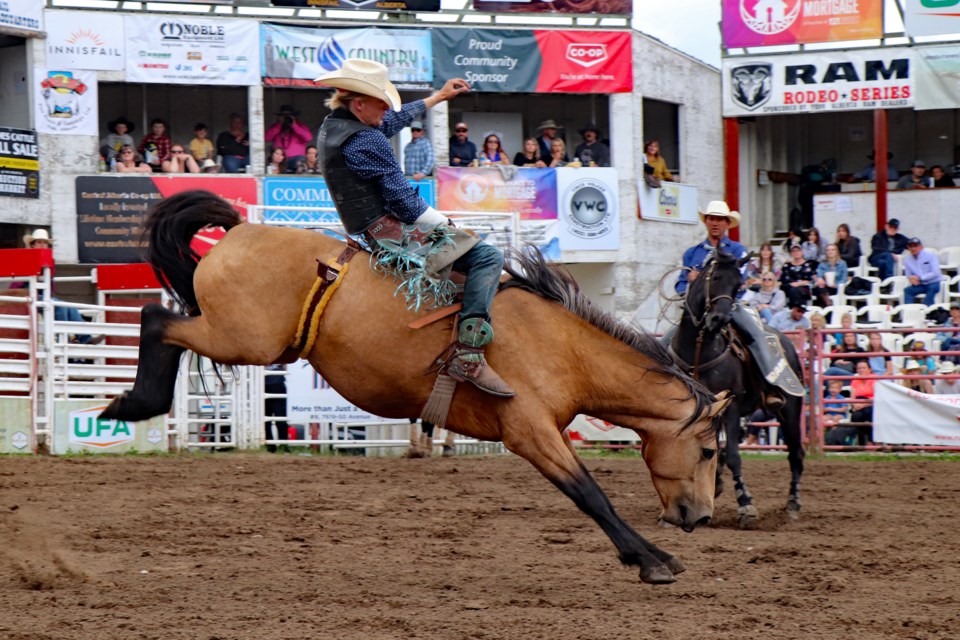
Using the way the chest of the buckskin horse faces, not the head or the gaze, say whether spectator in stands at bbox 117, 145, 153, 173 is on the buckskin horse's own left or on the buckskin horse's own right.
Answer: on the buckskin horse's own left

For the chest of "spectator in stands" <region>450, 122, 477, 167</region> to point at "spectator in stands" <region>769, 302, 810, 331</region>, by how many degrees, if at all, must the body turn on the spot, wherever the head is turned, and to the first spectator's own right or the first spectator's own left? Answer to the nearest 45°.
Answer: approximately 45° to the first spectator's own left

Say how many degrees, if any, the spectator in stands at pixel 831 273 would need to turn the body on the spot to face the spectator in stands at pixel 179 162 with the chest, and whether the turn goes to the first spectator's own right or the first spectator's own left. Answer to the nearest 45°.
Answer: approximately 45° to the first spectator's own right

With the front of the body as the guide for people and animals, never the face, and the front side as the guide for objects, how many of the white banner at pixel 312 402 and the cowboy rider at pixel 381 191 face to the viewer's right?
1

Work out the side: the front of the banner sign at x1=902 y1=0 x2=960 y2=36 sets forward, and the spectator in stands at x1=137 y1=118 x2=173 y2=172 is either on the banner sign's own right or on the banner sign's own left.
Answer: on the banner sign's own right

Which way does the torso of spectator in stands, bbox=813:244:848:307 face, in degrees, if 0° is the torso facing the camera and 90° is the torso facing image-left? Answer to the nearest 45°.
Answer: approximately 45°

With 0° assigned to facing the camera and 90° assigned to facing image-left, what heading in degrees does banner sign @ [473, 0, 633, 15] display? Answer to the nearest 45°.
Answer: approximately 0°
